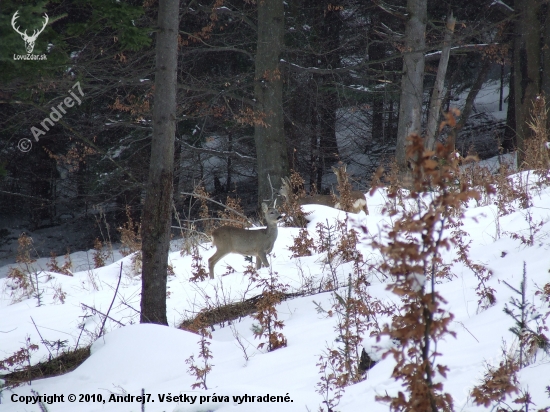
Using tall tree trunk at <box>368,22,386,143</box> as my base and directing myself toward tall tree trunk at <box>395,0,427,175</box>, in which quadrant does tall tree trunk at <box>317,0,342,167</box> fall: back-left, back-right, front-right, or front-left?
front-right

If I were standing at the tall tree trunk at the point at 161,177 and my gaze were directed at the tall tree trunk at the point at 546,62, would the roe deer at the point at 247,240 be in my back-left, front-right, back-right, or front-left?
front-left

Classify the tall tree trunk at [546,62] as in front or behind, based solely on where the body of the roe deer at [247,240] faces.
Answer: in front

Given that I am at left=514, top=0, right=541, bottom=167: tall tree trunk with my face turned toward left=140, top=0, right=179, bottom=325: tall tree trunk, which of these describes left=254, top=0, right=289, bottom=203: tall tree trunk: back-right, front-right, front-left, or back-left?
front-right

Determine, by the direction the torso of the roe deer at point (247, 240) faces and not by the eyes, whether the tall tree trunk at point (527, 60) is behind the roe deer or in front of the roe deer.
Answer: in front

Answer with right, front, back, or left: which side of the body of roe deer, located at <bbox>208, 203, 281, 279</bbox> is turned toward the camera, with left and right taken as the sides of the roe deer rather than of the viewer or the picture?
right

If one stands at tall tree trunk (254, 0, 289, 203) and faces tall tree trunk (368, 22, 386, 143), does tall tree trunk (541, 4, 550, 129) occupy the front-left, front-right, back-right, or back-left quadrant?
front-right

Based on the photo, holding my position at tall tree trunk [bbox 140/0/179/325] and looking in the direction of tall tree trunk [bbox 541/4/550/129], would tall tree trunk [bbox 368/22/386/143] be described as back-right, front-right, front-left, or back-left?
front-left

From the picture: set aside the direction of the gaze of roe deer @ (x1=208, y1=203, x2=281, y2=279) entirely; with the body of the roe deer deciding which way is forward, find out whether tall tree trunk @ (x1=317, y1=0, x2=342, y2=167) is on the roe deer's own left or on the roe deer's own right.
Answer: on the roe deer's own left
